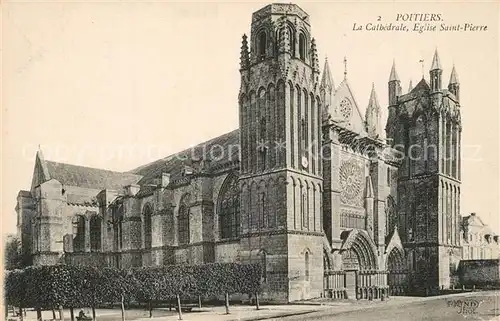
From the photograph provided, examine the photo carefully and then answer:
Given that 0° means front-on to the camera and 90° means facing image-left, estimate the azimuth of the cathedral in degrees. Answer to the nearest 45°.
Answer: approximately 315°
